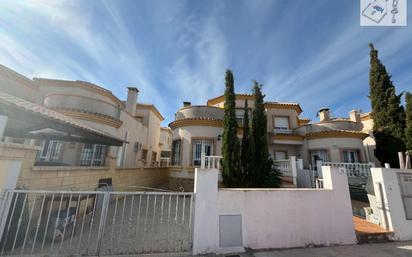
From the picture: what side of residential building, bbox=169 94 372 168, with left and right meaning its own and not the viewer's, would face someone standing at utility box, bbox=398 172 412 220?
front

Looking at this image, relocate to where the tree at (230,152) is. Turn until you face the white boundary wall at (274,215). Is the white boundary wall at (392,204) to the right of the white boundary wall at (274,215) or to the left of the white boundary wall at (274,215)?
left

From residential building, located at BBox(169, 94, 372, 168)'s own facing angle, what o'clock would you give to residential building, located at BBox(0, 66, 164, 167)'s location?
residential building, located at BBox(0, 66, 164, 167) is roughly at 2 o'clock from residential building, located at BBox(169, 94, 372, 168).

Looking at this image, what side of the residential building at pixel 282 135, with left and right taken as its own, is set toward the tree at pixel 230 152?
front

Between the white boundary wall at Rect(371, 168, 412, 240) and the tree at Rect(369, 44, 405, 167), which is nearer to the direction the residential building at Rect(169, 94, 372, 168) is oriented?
the white boundary wall

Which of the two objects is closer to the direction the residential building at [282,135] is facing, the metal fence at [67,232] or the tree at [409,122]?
the metal fence

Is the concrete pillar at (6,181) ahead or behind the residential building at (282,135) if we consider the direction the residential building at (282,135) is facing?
ahead

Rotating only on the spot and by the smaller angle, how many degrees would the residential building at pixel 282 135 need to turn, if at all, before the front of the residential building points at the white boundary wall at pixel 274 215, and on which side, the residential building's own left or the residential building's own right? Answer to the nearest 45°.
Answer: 0° — it already faces it

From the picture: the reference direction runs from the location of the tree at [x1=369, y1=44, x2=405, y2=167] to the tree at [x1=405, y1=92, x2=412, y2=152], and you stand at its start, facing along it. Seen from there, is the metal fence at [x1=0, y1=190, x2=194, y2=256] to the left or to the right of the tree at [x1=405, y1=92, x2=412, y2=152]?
right

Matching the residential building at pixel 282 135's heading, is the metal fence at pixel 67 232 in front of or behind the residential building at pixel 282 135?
in front

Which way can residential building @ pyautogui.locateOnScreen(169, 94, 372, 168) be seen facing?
toward the camera
